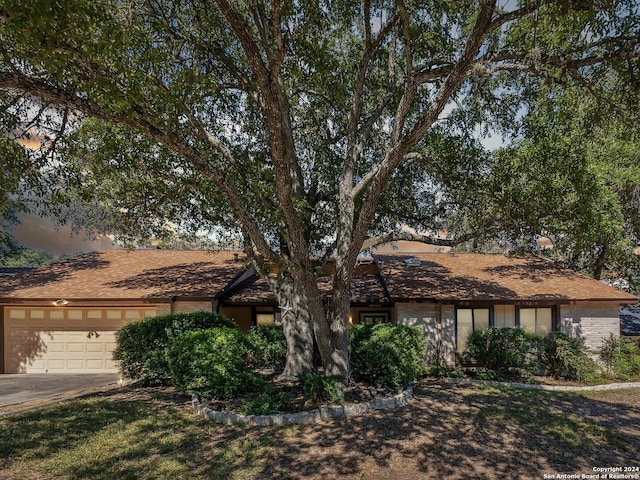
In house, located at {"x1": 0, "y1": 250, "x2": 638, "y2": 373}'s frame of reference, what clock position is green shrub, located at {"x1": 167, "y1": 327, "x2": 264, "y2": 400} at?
The green shrub is roughly at 12 o'clock from the house.

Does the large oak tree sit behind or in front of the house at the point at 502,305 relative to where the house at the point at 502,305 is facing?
in front

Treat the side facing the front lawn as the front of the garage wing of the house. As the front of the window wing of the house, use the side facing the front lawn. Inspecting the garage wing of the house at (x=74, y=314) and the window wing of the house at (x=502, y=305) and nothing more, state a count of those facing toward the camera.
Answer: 2

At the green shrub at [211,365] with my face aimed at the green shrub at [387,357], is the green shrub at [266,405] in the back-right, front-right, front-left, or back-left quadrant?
front-right

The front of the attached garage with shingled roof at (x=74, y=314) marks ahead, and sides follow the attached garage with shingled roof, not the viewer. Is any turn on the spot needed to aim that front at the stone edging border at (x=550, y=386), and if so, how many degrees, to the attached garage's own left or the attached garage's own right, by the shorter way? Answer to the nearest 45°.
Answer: approximately 45° to the attached garage's own left

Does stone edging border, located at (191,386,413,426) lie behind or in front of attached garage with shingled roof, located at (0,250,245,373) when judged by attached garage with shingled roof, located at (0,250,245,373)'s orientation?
in front

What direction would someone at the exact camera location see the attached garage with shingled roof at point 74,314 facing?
facing the viewer
